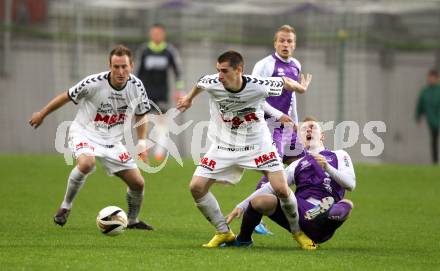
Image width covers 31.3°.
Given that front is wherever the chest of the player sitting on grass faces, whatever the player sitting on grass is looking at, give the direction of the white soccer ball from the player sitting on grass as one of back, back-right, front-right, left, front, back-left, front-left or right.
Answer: front-right

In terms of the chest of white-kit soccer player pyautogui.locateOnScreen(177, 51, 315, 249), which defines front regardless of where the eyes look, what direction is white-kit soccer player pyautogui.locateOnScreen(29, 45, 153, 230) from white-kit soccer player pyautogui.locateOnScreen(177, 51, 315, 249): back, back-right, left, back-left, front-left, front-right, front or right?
back-right

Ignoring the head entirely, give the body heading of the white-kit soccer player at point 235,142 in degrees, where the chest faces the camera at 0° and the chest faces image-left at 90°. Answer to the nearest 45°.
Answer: approximately 0°

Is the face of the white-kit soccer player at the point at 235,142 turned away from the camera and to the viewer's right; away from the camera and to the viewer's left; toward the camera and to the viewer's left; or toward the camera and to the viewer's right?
toward the camera and to the viewer's left

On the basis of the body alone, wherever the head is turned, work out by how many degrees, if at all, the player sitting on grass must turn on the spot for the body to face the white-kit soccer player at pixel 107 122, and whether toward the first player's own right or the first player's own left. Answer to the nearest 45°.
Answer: approximately 90° to the first player's own right

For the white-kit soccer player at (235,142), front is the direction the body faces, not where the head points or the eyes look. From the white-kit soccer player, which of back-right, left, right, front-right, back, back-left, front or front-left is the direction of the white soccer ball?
right
